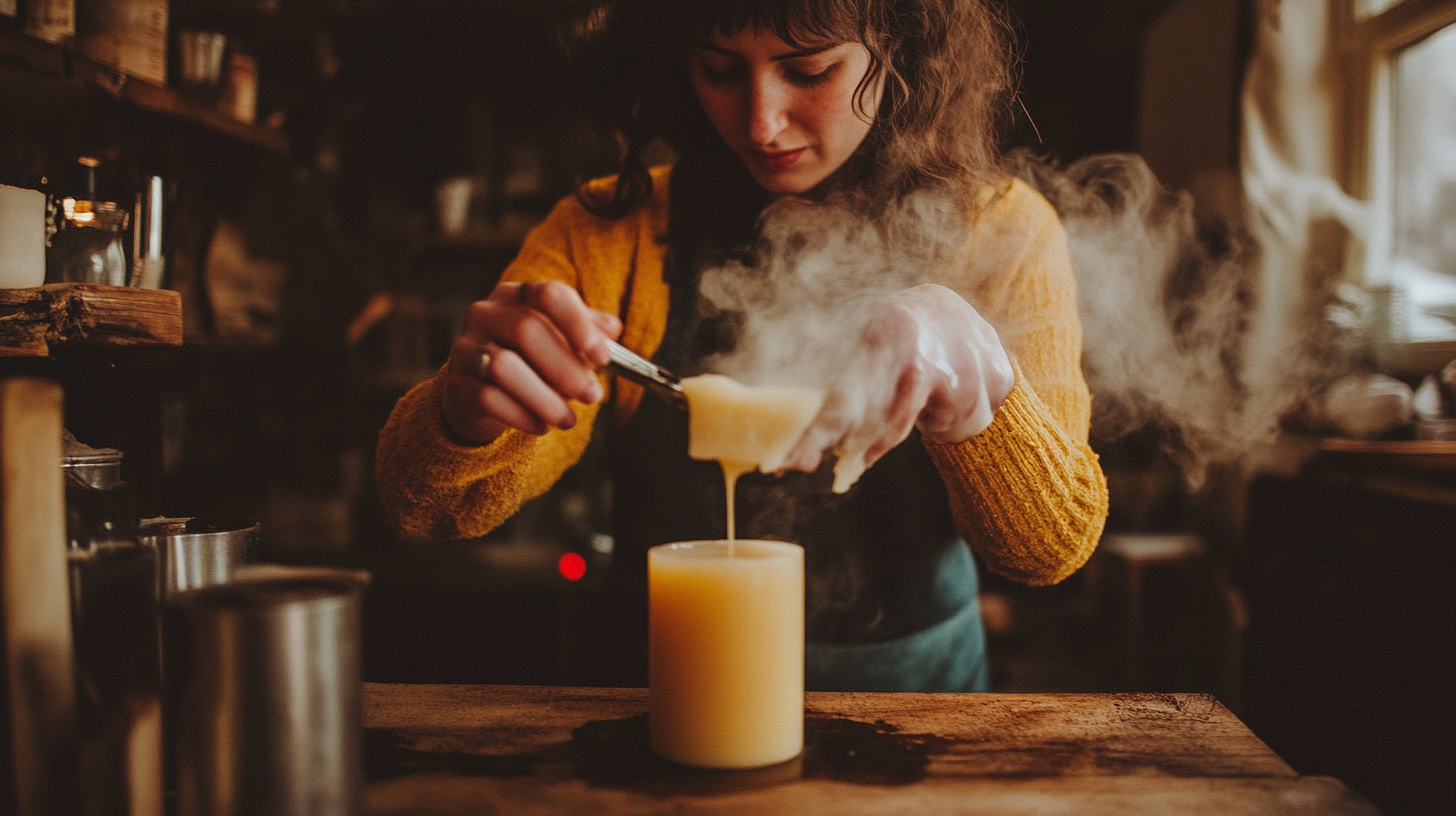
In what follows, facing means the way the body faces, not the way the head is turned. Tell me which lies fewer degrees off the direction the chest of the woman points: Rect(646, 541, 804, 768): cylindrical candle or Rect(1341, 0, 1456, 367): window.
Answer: the cylindrical candle

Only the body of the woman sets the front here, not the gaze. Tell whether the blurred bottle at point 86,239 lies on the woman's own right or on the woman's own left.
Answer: on the woman's own right

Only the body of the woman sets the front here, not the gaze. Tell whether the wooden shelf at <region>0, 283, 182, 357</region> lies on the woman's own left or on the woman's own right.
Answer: on the woman's own right

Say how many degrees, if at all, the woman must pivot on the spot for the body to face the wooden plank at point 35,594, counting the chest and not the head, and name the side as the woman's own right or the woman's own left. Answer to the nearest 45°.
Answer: approximately 45° to the woman's own right

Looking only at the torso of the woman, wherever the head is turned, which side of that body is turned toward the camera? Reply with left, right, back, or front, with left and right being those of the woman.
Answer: front

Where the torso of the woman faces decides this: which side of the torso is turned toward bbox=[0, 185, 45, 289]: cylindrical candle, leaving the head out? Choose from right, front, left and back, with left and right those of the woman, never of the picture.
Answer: right

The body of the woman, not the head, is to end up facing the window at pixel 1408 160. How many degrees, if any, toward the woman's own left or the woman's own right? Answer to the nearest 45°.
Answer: approximately 135° to the woman's own left

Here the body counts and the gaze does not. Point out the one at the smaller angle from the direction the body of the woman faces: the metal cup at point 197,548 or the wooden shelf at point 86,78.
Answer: the metal cup

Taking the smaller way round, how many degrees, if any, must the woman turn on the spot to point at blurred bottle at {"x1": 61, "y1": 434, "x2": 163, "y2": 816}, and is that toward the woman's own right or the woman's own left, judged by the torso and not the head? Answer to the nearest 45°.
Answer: approximately 45° to the woman's own right

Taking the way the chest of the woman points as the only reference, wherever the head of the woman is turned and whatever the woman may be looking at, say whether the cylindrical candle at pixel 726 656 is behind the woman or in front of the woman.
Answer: in front

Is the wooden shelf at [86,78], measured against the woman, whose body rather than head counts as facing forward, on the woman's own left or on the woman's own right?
on the woman's own right
